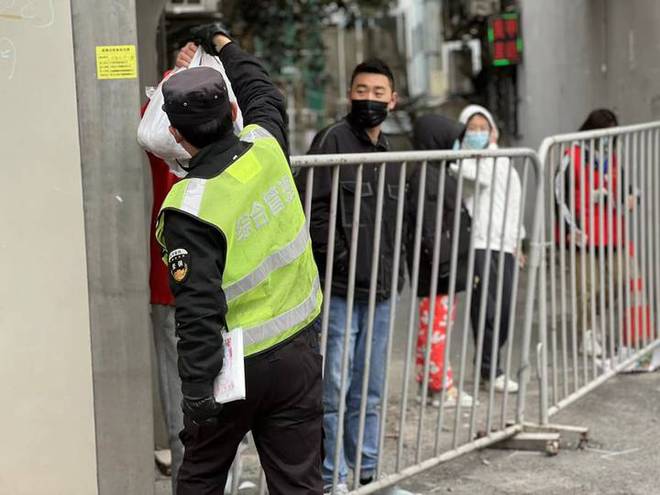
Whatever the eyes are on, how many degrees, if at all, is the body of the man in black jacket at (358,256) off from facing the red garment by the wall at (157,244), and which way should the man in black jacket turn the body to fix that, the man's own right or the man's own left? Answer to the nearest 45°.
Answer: approximately 45° to the man's own right

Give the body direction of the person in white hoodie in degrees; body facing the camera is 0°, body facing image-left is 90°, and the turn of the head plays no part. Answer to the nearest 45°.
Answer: approximately 0°

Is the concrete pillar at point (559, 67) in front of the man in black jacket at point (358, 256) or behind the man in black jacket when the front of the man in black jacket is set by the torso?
behind

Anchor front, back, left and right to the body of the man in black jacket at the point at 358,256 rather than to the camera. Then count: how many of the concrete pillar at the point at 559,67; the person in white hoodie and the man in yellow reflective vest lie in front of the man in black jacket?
1

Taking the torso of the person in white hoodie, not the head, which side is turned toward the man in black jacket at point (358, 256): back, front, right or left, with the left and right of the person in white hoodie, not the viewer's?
front

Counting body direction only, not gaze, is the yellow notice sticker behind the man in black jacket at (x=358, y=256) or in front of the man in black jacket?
in front

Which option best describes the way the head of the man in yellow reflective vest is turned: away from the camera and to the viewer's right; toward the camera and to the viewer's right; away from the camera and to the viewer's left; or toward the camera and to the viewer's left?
away from the camera and to the viewer's left

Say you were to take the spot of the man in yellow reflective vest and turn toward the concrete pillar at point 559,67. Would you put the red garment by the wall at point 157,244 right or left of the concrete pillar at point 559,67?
left

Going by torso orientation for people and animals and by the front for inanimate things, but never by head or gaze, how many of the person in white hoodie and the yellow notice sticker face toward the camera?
2

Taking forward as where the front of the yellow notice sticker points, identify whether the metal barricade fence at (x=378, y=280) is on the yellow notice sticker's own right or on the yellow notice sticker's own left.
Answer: on the yellow notice sticker's own left
